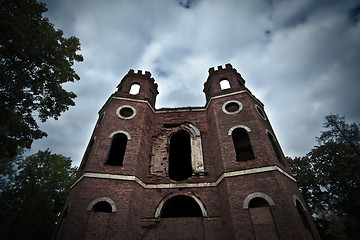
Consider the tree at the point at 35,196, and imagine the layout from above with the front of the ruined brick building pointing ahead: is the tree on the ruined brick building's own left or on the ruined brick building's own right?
on the ruined brick building's own right

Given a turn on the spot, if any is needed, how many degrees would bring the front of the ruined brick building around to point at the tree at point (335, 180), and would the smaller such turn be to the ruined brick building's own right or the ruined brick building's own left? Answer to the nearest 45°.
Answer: approximately 135° to the ruined brick building's own left

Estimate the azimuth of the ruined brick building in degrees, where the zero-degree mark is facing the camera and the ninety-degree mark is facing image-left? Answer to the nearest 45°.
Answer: approximately 0°

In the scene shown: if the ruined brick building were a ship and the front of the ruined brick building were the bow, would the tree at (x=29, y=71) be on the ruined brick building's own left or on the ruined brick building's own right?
on the ruined brick building's own right
